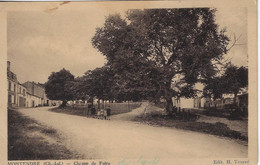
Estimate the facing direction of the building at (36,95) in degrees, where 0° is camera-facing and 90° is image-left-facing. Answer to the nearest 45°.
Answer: approximately 315°

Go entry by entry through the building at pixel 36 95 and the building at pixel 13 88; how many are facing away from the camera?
0

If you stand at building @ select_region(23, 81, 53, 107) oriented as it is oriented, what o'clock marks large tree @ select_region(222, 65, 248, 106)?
The large tree is roughly at 11 o'clock from the building.

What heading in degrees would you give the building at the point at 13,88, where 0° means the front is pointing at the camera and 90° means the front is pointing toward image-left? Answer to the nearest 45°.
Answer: approximately 315°

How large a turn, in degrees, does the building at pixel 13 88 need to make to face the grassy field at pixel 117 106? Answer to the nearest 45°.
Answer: approximately 45° to its left
